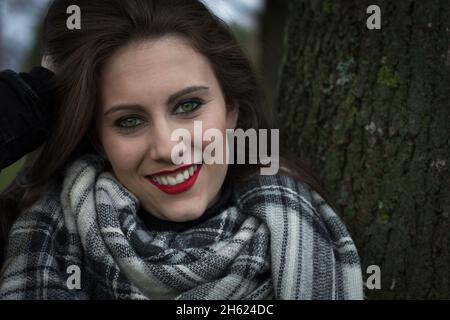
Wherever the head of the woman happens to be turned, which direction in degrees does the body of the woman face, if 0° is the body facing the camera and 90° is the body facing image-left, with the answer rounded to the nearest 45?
approximately 0°

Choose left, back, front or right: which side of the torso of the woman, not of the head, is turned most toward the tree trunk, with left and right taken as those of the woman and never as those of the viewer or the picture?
left
